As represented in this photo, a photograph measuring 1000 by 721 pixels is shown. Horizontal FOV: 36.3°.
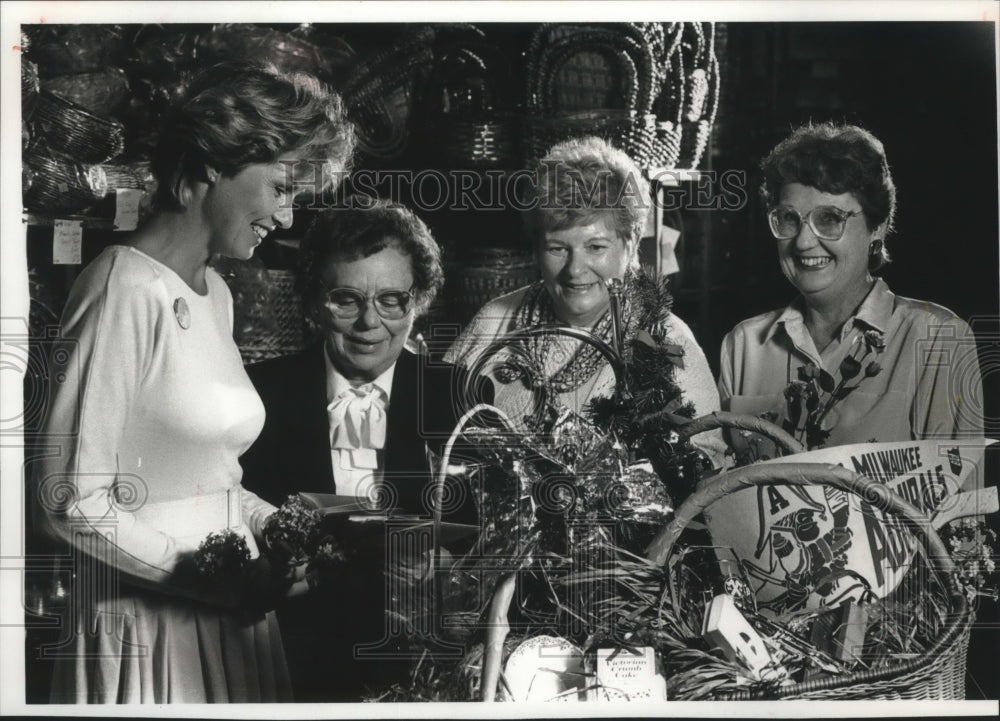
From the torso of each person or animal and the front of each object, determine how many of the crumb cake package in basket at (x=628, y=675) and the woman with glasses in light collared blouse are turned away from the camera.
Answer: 0

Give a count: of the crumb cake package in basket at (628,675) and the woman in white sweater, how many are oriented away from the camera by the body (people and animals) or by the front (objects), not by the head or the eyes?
0

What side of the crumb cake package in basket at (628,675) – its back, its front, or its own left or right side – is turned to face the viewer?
front

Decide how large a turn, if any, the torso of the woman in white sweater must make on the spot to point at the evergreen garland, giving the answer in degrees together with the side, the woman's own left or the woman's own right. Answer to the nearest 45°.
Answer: approximately 45° to the woman's own left

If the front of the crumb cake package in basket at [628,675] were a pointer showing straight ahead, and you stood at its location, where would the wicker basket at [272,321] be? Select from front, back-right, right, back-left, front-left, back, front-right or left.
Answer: right

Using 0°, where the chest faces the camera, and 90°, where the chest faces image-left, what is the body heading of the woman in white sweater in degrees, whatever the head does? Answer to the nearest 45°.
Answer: approximately 315°

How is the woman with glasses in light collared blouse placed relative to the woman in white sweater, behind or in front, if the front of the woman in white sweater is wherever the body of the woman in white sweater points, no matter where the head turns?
in front

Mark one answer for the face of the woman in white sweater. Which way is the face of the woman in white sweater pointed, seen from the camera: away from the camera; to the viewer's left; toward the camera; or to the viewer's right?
to the viewer's right
